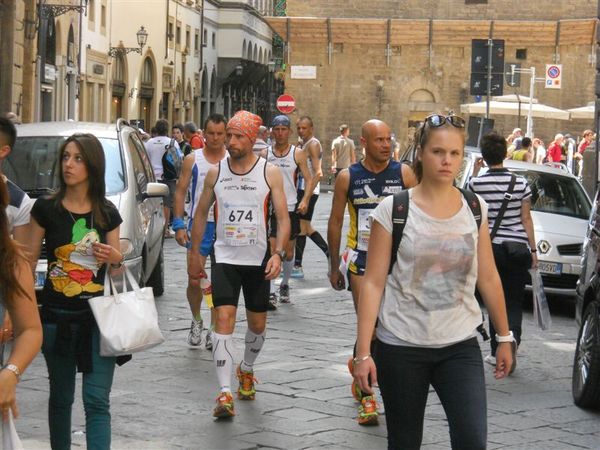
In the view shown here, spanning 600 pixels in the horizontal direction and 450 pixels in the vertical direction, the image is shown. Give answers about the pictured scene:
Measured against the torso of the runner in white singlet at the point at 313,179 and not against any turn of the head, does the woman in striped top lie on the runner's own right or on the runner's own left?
on the runner's own left

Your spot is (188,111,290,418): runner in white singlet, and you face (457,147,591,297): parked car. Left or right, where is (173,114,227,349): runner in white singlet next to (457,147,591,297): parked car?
left

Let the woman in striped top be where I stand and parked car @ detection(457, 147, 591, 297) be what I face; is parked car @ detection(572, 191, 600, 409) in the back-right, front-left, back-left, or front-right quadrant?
back-right

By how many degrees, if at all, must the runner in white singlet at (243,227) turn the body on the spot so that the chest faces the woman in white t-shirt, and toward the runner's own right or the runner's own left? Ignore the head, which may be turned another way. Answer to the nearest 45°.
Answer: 0° — they already face them

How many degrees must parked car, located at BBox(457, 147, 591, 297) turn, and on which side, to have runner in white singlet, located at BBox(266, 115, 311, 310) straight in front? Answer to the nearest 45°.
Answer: approximately 90° to its right

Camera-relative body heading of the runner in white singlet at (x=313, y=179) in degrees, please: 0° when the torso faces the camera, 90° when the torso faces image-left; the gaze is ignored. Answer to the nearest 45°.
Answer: approximately 45°

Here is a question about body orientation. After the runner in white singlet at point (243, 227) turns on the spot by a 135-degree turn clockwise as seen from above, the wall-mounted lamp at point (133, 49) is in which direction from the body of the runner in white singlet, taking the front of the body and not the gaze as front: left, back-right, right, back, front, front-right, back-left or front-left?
front-right

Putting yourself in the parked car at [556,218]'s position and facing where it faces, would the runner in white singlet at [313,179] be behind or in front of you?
behind

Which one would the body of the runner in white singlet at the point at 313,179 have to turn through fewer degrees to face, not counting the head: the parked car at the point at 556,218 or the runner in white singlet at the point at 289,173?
the runner in white singlet
